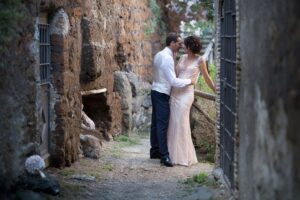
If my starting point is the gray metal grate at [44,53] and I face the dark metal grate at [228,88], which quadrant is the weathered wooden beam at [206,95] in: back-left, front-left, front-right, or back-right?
front-left

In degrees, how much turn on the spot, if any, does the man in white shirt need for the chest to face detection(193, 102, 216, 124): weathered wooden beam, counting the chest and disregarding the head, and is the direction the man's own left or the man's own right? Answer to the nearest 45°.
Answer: approximately 45° to the man's own left

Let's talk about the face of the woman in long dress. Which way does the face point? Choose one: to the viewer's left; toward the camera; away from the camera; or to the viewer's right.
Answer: to the viewer's left

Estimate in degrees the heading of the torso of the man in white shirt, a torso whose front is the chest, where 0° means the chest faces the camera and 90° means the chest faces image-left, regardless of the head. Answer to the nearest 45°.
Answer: approximately 270°

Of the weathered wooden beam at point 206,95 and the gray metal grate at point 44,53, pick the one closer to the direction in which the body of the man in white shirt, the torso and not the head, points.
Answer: the weathered wooden beam

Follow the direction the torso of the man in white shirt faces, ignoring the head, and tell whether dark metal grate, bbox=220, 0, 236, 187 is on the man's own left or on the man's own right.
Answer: on the man's own right

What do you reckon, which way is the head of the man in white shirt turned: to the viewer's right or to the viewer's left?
to the viewer's right

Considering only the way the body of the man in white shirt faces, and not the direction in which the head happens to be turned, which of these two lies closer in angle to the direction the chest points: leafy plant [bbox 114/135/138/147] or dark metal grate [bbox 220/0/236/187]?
the dark metal grate

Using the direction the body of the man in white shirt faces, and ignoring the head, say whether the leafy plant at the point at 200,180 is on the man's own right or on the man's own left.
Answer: on the man's own right

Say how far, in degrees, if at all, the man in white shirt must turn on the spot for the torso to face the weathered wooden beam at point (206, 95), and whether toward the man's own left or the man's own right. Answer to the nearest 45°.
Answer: approximately 45° to the man's own left

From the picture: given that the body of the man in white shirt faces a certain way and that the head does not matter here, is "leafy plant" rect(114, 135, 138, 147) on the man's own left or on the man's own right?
on the man's own left
